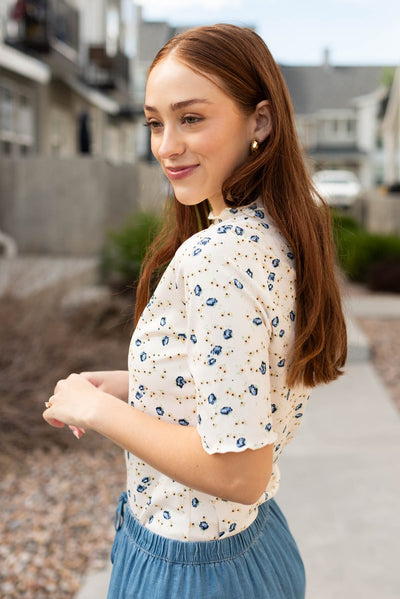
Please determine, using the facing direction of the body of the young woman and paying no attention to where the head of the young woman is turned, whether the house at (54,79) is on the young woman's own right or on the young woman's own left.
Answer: on the young woman's own right

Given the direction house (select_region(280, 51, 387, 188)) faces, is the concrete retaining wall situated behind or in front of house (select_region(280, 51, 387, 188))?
in front

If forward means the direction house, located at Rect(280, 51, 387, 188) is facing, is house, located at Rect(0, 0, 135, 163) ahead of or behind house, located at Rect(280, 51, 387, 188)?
ahead

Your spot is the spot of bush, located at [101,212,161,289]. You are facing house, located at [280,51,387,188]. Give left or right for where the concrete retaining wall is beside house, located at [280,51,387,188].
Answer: left

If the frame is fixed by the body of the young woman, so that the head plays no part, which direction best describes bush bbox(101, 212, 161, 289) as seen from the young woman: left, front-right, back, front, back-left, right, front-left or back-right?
right

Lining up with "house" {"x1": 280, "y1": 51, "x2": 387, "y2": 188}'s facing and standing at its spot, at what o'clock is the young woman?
The young woman is roughly at 12 o'clock from the house.

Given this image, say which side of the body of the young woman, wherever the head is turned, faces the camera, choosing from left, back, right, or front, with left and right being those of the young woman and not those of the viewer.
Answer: left

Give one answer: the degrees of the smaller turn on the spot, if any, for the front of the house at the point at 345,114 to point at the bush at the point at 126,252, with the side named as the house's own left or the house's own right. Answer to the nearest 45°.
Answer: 0° — it already faces it

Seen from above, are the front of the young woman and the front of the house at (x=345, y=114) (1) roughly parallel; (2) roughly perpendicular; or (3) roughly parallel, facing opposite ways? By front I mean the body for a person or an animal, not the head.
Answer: roughly perpendicular

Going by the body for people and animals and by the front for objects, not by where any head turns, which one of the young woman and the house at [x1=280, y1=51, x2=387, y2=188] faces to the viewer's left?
the young woman

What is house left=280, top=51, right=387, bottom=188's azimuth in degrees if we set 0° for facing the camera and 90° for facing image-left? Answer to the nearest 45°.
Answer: approximately 0°

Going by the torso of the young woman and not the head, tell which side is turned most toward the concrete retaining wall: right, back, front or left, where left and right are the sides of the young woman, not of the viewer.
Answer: right
